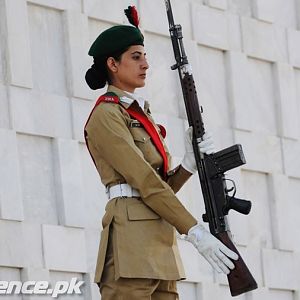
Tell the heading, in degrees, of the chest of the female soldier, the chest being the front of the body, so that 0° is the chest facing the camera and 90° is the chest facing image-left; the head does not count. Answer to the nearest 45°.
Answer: approximately 270°

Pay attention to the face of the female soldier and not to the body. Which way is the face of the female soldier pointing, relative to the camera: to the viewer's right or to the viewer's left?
to the viewer's right
